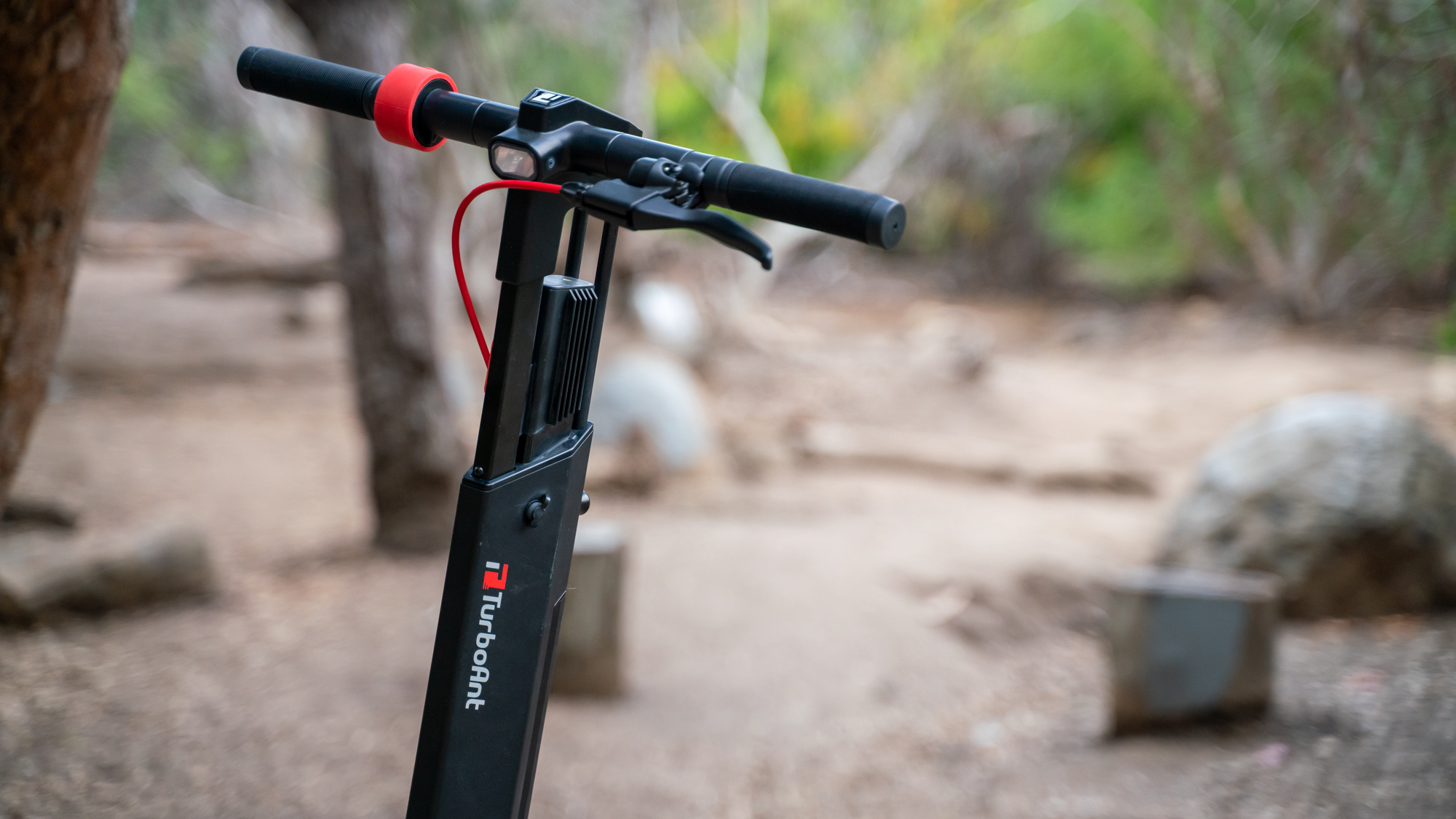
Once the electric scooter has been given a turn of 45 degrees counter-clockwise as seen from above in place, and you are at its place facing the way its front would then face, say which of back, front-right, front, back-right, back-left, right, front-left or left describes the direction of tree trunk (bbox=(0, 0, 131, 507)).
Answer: back-right

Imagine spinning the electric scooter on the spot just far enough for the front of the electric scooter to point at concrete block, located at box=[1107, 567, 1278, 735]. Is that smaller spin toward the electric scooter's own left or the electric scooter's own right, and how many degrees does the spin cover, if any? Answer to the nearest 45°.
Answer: approximately 180°

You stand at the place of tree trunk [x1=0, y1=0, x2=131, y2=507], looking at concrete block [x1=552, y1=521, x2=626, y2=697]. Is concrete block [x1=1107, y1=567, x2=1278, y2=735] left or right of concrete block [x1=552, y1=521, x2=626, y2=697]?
right

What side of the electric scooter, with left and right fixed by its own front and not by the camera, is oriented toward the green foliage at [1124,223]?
back

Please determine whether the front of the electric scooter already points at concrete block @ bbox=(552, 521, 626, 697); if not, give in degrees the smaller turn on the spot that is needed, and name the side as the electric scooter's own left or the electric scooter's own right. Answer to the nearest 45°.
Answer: approximately 135° to the electric scooter's own right

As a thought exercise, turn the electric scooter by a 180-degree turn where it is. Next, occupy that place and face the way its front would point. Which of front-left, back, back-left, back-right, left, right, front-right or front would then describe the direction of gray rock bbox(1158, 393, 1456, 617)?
front

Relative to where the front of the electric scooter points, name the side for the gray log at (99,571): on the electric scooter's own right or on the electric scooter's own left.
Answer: on the electric scooter's own right

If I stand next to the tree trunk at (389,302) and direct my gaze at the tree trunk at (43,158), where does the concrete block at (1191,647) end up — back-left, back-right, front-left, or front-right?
front-left

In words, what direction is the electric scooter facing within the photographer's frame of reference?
facing the viewer and to the left of the viewer
